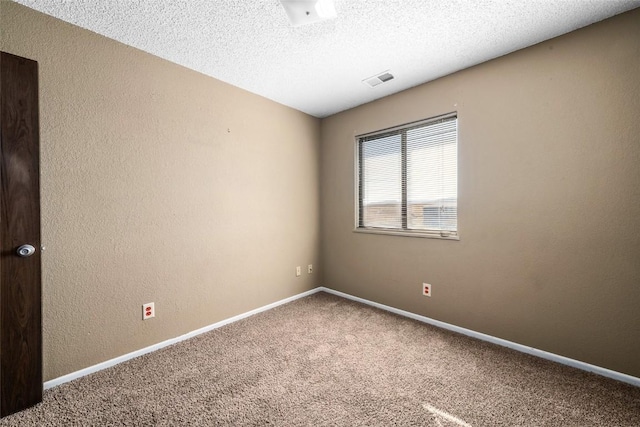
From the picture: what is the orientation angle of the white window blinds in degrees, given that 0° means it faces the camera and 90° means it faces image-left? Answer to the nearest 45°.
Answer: approximately 45°

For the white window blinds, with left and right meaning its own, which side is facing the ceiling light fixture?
front

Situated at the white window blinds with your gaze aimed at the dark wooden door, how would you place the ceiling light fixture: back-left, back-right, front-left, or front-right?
front-left

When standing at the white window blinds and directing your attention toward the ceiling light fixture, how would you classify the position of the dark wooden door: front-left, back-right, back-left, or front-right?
front-right

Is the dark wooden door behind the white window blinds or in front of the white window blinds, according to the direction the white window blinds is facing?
in front

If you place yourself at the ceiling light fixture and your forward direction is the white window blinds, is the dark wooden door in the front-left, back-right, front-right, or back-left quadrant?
back-left

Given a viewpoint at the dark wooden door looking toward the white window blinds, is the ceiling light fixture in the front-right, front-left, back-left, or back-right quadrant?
front-right

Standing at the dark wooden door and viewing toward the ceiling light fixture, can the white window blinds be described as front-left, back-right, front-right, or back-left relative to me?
front-left
